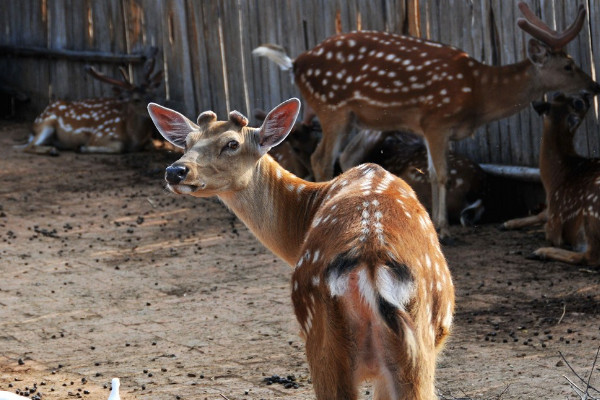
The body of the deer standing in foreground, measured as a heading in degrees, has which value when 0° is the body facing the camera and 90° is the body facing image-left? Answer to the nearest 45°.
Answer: approximately 180°

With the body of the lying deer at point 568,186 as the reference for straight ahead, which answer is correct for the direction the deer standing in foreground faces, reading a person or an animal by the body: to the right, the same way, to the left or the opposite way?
to the right

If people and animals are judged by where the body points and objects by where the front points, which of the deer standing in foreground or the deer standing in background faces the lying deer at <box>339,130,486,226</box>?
the deer standing in foreground

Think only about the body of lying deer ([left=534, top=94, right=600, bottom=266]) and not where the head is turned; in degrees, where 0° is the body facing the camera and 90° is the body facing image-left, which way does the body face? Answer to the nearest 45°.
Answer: approximately 90°

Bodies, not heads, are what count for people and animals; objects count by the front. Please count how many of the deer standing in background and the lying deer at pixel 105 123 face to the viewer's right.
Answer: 2

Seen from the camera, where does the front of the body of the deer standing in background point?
to the viewer's right

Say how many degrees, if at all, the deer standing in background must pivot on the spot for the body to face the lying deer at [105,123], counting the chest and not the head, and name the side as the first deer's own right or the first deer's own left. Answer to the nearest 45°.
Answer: approximately 135° to the first deer's own left

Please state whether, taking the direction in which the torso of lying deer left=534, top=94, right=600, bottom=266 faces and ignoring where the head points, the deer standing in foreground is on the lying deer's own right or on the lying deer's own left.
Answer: on the lying deer's own left

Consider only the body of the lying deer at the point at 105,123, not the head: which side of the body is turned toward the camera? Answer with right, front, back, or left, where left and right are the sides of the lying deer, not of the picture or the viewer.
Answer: right
